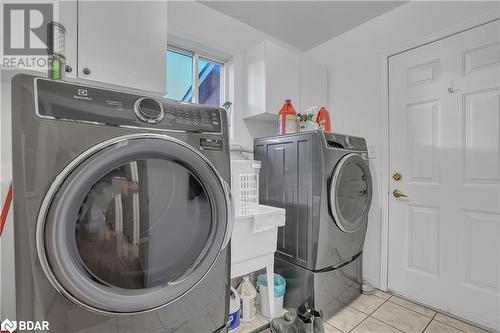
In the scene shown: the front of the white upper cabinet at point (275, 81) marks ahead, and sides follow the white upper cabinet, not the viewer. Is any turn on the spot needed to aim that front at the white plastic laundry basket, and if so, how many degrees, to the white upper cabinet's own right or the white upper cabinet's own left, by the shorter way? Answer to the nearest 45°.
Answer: approximately 45° to the white upper cabinet's own right

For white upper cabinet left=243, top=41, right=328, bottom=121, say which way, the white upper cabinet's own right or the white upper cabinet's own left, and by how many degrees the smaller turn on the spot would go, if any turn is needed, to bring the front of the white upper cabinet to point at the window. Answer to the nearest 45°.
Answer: approximately 135° to the white upper cabinet's own right

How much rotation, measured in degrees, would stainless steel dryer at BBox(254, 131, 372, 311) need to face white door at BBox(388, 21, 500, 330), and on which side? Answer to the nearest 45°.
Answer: approximately 45° to its left

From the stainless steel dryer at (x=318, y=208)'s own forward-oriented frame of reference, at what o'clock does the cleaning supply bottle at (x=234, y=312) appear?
The cleaning supply bottle is roughly at 3 o'clock from the stainless steel dryer.

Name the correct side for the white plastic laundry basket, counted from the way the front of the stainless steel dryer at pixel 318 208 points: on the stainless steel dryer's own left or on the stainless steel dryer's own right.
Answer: on the stainless steel dryer's own right

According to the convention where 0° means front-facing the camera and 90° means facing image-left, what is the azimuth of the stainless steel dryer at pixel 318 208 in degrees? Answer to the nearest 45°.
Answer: approximately 315°

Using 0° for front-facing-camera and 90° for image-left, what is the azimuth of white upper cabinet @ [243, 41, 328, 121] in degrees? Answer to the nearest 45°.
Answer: approximately 315°

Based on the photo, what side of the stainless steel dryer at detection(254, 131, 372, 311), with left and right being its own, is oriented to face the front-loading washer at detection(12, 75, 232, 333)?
right

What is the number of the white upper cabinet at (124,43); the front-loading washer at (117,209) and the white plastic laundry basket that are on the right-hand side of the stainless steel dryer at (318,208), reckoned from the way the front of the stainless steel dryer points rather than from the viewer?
3
